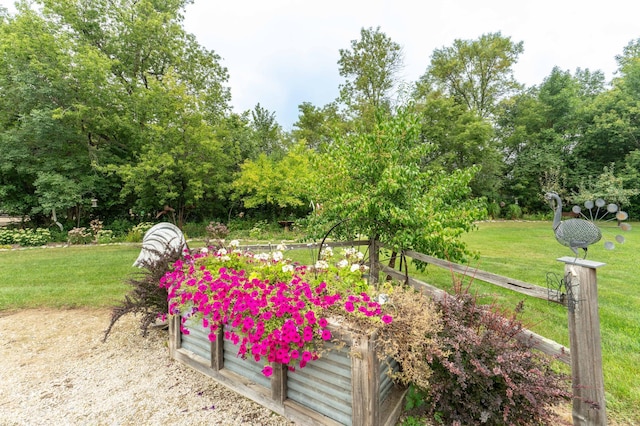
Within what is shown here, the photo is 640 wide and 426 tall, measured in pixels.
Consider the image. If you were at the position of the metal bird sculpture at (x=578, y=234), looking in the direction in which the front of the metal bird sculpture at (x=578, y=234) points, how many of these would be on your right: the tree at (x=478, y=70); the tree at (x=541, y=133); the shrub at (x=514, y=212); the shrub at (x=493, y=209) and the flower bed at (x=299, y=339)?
4

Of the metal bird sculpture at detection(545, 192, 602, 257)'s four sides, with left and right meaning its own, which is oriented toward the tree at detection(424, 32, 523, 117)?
right

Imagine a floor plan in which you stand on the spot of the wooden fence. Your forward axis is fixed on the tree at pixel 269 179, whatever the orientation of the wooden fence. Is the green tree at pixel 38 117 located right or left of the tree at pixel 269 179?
left

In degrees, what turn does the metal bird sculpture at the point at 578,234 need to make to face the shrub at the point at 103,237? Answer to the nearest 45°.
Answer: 0° — it already faces it

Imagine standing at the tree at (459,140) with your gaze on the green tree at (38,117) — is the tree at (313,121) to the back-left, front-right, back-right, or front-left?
front-right

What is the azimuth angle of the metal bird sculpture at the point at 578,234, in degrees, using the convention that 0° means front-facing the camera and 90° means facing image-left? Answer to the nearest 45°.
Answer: approximately 90°

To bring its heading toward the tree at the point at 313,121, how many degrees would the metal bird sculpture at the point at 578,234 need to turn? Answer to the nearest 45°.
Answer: approximately 45° to its right

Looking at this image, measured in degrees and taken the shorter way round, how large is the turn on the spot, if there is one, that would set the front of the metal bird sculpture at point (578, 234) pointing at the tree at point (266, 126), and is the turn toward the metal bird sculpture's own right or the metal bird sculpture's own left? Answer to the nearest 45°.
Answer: approximately 45° to the metal bird sculpture's own right

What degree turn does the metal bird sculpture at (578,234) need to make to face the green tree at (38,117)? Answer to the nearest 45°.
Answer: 0° — it already faces it

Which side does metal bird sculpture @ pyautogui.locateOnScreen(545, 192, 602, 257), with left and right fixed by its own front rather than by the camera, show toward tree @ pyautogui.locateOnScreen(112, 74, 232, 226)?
front

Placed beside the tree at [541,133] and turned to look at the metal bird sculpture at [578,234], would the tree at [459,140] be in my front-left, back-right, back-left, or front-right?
front-right

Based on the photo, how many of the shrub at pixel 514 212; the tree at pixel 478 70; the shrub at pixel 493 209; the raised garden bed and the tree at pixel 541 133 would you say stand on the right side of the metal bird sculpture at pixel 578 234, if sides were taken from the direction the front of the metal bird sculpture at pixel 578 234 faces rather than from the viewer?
4

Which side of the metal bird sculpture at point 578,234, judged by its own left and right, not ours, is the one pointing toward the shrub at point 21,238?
front

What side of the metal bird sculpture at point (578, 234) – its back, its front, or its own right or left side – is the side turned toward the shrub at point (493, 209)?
right

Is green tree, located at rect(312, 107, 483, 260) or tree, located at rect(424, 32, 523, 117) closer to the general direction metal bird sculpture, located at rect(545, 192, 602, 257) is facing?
the green tree
